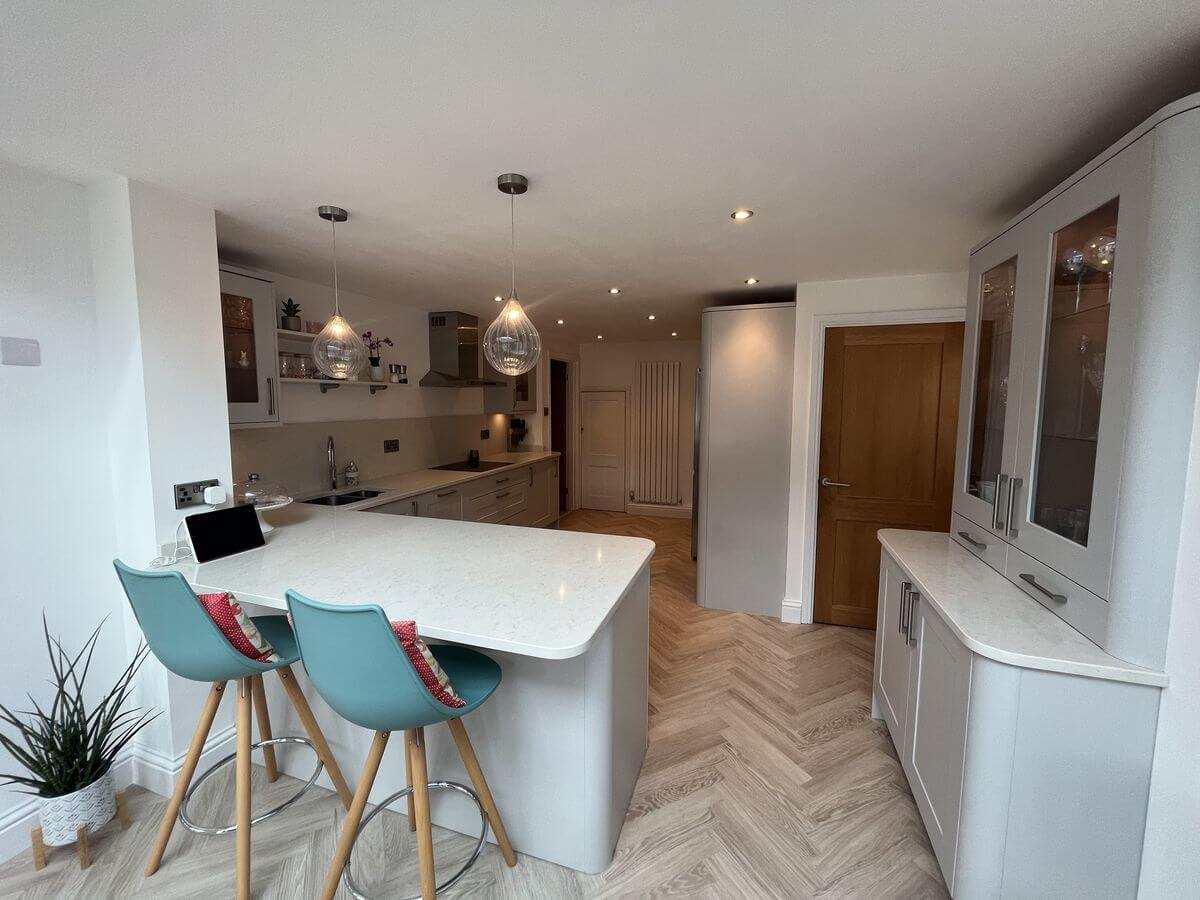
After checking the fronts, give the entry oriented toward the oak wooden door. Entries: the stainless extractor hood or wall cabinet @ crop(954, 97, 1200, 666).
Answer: the stainless extractor hood

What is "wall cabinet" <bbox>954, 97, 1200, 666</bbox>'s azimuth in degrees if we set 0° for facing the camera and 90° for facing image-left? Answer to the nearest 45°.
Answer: approximately 45°

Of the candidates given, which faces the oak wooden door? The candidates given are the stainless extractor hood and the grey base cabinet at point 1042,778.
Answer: the stainless extractor hood

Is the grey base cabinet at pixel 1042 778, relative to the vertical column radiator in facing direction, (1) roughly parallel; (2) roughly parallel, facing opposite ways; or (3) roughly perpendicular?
roughly perpendicular

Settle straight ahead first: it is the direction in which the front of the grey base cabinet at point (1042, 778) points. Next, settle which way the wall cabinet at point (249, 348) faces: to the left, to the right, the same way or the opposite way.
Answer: the opposite way

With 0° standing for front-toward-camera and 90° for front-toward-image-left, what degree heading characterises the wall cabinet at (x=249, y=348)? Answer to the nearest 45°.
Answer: approximately 315°

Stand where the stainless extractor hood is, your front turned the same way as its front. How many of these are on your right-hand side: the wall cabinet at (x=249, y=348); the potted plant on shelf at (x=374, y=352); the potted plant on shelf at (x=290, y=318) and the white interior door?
3

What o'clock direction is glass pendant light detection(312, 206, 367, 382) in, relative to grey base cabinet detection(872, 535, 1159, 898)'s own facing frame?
The glass pendant light is roughly at 1 o'clock from the grey base cabinet.

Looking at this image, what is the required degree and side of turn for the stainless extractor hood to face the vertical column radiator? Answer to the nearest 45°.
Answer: approximately 90° to its left

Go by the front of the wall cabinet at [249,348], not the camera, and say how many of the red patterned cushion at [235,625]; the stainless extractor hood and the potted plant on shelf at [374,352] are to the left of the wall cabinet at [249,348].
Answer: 2

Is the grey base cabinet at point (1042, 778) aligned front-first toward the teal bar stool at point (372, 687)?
yes
